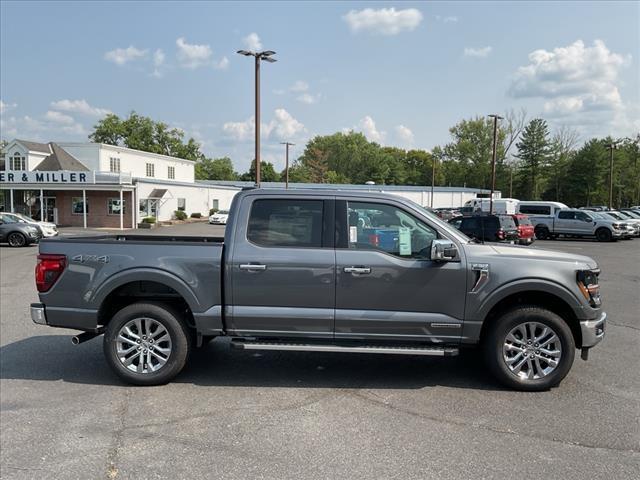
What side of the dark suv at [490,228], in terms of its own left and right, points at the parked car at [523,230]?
right

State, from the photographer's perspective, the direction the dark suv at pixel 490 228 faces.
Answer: facing away from the viewer and to the left of the viewer

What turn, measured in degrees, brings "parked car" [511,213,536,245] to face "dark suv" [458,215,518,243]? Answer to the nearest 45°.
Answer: approximately 135° to its left

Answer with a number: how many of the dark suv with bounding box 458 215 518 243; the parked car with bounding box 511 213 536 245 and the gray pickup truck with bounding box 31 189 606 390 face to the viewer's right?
1

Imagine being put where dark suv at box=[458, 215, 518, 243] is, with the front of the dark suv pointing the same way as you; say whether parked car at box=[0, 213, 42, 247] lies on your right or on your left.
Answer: on your left

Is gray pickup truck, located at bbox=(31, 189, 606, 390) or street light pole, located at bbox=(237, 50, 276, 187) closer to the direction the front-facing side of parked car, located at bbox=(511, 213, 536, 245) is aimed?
the street light pole

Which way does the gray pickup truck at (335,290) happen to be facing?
to the viewer's right

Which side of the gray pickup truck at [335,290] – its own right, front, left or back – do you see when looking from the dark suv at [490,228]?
left

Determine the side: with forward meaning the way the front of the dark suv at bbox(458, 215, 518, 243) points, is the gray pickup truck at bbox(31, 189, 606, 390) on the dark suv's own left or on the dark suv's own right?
on the dark suv's own left

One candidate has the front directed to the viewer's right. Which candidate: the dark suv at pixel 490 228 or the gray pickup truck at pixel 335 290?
the gray pickup truck

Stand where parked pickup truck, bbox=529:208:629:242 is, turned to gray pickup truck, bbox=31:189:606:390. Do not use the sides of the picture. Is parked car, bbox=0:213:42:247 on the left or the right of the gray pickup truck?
right

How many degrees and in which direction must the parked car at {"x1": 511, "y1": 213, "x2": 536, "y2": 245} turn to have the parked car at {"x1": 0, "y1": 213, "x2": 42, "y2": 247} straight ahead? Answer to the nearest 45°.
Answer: approximately 45° to its left
